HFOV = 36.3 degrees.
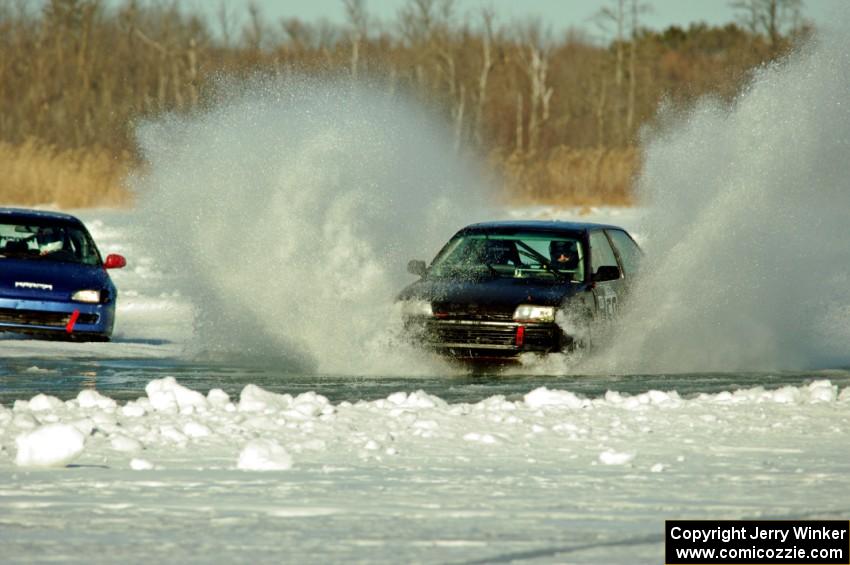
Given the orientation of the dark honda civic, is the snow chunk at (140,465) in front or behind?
in front

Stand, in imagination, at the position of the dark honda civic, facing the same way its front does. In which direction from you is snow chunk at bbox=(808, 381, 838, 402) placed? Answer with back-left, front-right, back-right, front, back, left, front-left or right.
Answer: left

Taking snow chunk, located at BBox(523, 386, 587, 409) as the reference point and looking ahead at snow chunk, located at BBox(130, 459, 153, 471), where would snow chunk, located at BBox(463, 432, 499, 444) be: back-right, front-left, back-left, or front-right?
front-left

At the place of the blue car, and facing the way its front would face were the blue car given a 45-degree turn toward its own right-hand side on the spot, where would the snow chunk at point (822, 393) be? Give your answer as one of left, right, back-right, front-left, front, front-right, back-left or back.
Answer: left

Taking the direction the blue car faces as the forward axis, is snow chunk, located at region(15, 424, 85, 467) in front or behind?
in front

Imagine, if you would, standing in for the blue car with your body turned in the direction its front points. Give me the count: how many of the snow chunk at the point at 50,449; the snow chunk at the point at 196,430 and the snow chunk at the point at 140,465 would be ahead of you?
3

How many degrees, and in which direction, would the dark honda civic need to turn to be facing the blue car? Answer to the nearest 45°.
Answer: approximately 45° to its right

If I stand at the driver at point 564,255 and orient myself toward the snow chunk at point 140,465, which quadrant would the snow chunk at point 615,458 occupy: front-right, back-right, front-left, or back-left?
front-left

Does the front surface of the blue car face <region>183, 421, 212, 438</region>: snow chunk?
yes

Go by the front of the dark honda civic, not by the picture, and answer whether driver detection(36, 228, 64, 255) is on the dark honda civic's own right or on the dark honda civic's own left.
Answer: on the dark honda civic's own right

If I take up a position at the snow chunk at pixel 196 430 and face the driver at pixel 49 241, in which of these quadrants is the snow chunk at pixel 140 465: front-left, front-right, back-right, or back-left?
back-left

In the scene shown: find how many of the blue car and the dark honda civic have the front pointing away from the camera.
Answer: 0

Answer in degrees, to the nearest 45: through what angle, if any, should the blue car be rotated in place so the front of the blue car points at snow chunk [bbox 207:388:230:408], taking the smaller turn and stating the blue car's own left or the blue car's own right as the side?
0° — it already faces it

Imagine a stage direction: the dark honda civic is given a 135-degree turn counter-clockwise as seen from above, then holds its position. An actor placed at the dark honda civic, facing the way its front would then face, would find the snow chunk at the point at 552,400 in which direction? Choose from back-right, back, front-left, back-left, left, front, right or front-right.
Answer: right

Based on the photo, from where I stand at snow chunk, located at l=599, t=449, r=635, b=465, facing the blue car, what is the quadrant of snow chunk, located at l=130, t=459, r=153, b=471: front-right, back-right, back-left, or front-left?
front-left

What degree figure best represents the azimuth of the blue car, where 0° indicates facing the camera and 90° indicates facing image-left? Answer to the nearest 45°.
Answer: approximately 0°
